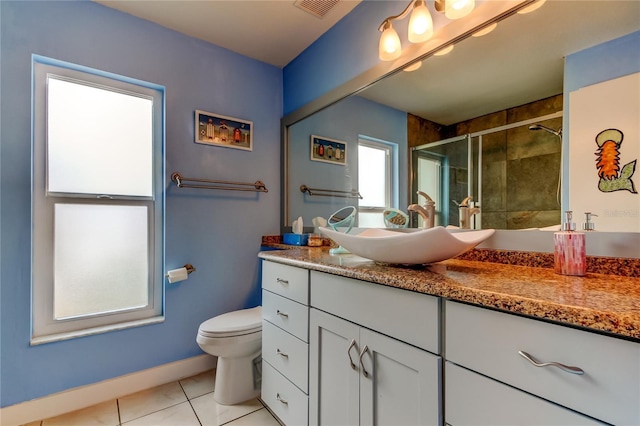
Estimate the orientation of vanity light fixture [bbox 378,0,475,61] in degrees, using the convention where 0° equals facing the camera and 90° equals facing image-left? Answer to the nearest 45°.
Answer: approximately 45°

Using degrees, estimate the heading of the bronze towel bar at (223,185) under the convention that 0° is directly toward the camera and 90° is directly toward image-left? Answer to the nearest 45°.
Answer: approximately 315°

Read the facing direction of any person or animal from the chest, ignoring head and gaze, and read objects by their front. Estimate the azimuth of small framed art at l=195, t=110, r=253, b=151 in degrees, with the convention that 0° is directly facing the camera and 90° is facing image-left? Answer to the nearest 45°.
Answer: approximately 315°

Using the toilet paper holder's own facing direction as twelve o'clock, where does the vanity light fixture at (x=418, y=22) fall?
The vanity light fixture is roughly at 12 o'clock from the toilet paper holder.
